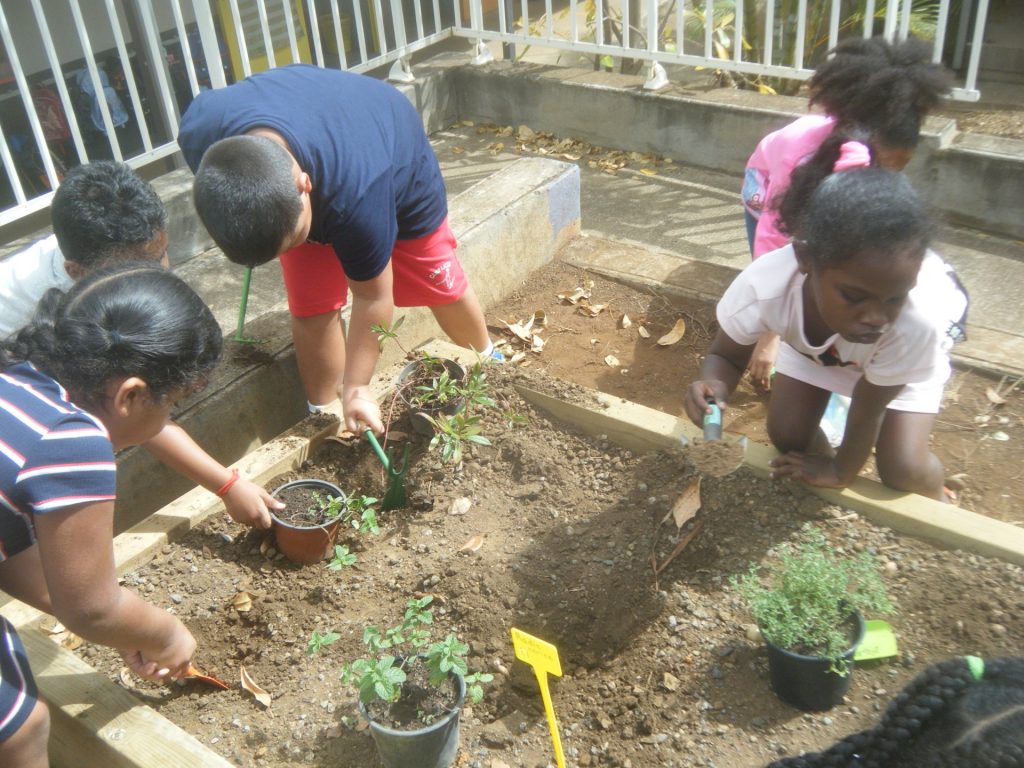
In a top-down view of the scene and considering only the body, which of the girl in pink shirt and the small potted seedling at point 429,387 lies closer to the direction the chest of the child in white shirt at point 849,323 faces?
the small potted seedling

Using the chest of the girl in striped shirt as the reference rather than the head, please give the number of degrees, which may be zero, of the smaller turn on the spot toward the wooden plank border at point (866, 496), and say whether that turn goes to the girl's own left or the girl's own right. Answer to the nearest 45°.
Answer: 0° — they already face it

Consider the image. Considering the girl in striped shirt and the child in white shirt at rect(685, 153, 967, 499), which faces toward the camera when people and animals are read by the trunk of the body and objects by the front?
the child in white shirt

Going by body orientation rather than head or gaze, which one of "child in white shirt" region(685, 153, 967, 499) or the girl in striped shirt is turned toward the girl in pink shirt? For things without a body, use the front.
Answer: the girl in striped shirt

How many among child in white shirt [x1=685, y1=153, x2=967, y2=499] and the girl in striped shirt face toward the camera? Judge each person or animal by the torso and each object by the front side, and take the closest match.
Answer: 1

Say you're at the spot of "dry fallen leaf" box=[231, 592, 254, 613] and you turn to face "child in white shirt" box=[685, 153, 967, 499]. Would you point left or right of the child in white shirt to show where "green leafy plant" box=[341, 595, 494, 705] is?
right

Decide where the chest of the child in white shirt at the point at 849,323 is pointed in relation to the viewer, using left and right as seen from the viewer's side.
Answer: facing the viewer

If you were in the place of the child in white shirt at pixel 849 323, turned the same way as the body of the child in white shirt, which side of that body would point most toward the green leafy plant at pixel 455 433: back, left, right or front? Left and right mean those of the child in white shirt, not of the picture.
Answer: right

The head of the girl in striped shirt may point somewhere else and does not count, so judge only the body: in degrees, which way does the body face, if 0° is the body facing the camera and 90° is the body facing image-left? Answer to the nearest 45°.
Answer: approximately 270°

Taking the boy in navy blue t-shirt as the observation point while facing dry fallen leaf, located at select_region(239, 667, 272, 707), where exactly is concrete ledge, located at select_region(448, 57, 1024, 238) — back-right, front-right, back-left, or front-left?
back-left

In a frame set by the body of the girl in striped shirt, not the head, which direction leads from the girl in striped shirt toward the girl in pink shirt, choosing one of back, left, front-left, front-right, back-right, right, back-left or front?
front

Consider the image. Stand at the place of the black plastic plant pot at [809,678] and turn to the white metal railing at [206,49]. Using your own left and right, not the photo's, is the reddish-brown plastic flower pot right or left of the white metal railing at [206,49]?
left

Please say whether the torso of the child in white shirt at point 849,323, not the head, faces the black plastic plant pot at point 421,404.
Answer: no

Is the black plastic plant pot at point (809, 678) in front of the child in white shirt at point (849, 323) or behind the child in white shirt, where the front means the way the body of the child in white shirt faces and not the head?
in front

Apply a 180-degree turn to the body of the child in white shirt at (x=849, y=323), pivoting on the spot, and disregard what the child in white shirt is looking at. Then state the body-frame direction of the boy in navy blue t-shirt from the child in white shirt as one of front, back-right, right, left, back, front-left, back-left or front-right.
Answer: left
